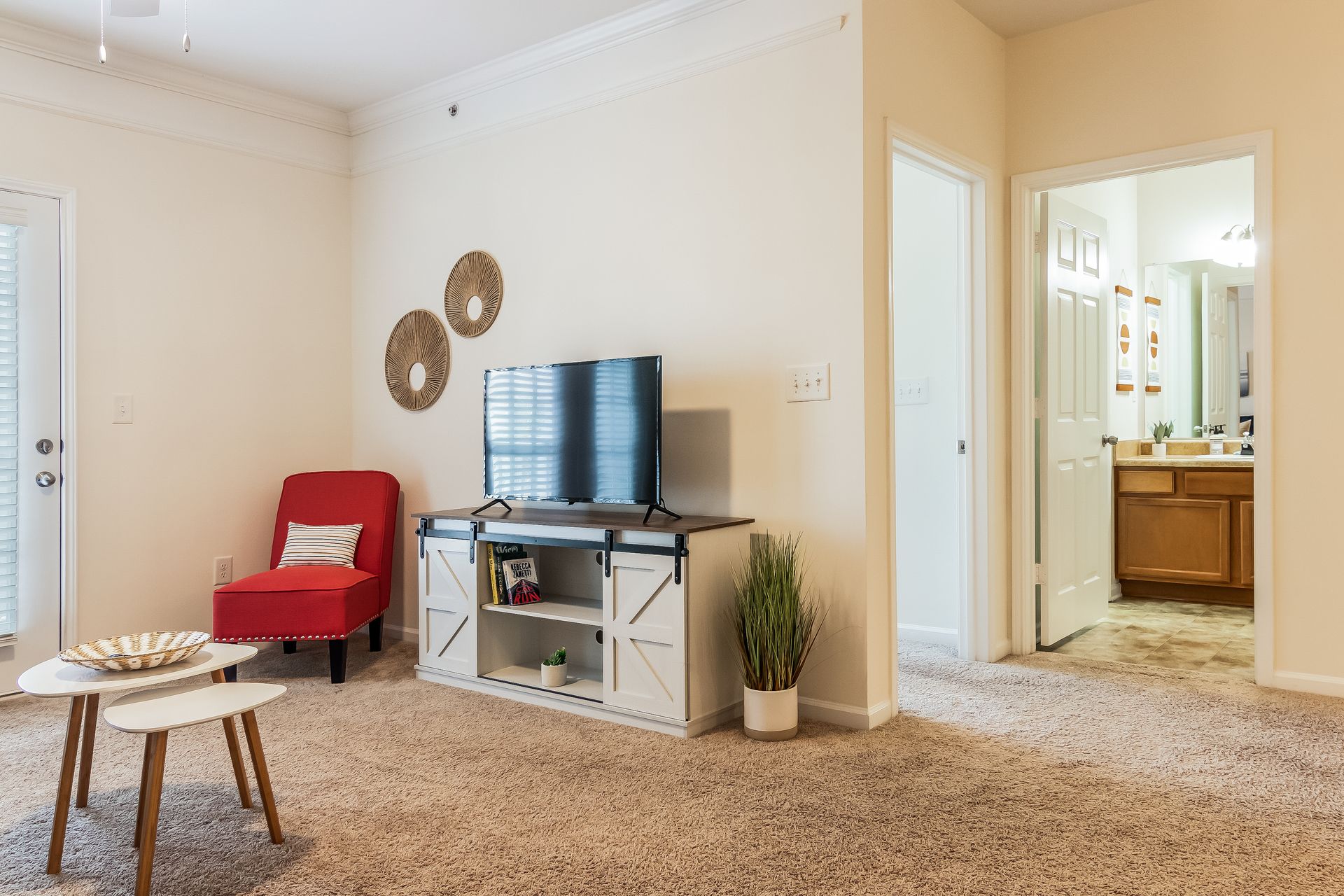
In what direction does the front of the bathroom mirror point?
toward the camera

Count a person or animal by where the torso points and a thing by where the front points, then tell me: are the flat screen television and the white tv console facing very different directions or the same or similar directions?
same or similar directions

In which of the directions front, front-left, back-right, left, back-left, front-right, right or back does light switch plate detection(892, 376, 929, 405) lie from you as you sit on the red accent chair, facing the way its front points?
back-left

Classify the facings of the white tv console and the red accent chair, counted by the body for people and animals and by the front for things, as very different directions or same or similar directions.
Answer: same or similar directions

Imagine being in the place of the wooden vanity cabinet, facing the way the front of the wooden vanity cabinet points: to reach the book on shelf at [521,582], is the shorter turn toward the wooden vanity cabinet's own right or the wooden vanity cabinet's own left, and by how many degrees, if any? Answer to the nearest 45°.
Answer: approximately 45° to the wooden vanity cabinet's own right

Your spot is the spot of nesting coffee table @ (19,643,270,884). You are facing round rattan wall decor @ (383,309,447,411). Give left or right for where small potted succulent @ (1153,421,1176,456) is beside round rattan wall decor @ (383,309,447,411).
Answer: right

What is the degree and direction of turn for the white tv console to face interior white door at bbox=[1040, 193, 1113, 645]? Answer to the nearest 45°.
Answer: approximately 135° to its left

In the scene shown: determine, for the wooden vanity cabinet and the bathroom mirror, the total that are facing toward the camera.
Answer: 2

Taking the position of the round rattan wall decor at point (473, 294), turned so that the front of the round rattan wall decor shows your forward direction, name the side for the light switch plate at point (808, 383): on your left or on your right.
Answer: on your left

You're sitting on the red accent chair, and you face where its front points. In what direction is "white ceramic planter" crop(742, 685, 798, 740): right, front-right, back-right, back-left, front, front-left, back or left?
left

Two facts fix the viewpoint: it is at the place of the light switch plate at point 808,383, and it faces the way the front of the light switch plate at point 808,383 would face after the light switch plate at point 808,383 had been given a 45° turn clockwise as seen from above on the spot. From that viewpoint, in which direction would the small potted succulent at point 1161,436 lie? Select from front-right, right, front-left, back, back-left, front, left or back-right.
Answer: back-right

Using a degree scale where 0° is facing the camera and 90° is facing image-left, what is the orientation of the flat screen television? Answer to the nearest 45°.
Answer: approximately 45°

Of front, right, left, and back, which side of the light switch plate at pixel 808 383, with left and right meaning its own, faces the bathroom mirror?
back

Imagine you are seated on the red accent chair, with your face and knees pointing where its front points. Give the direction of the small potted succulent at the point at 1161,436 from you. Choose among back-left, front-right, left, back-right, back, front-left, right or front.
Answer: back-left

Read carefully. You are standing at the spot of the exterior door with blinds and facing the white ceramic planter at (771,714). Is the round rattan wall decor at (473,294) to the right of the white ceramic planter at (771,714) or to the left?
left

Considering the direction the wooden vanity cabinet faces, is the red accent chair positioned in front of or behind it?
in front

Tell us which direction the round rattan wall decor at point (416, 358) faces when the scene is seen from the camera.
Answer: facing the viewer and to the left of the viewer
